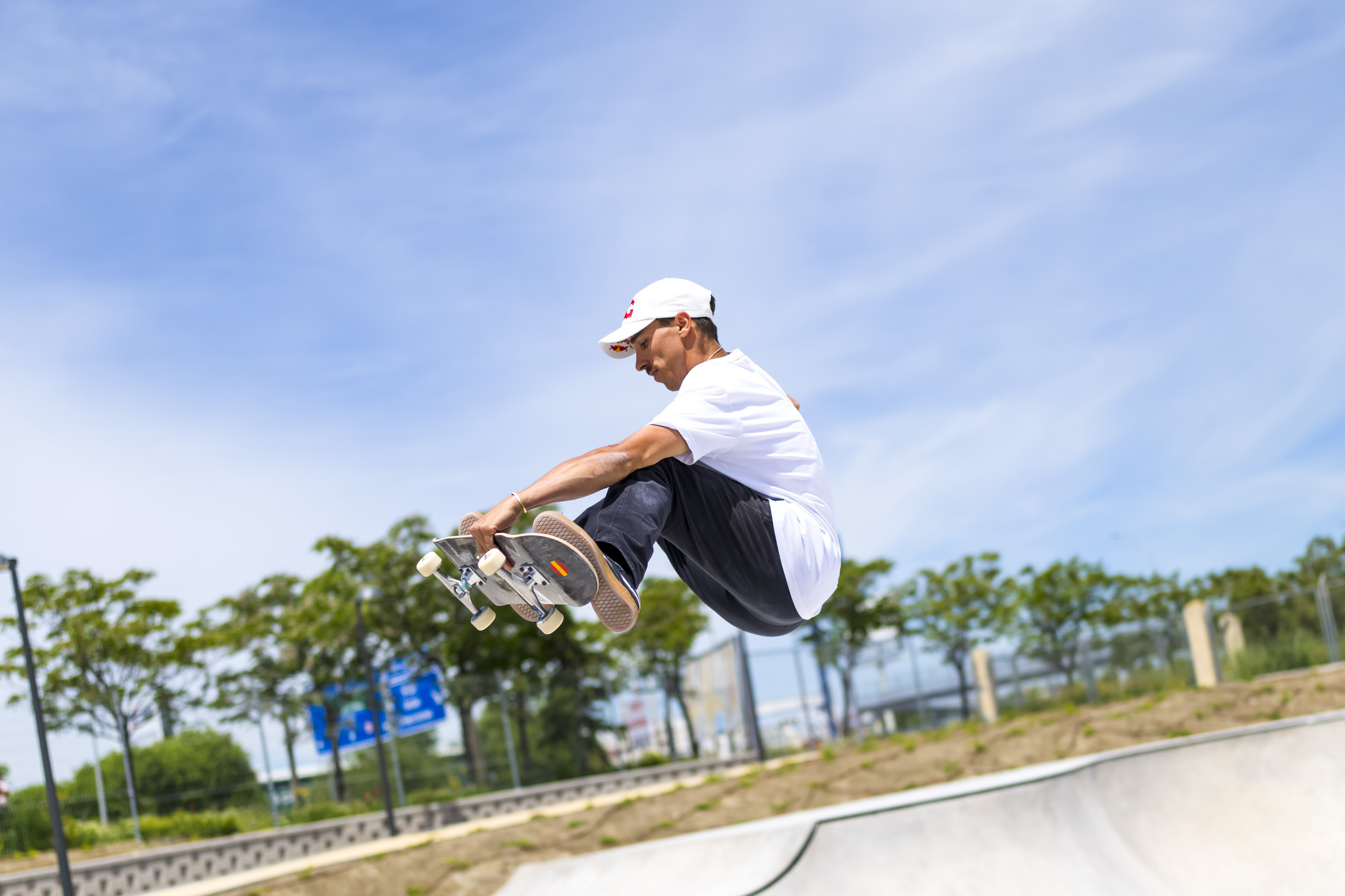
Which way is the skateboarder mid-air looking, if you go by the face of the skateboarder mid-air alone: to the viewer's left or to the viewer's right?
to the viewer's left

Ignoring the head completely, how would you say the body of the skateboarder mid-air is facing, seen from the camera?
to the viewer's left

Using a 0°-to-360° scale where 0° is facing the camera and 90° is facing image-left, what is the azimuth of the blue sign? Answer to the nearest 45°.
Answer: approximately 0°

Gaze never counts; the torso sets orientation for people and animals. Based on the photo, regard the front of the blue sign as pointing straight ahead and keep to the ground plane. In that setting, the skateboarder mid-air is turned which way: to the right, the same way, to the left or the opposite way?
to the right

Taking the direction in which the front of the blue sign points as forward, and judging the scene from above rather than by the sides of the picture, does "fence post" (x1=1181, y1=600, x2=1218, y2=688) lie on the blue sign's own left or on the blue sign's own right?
on the blue sign's own left

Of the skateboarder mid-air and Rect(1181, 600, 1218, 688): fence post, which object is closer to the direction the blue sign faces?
the skateboarder mid-air

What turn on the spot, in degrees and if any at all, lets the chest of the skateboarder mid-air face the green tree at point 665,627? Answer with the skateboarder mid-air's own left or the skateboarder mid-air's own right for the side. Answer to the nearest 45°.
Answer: approximately 90° to the skateboarder mid-air's own right

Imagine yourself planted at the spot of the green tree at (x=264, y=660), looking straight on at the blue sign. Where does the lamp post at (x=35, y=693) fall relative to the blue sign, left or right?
right

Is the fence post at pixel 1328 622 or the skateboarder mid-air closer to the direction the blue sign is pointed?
the skateboarder mid-air

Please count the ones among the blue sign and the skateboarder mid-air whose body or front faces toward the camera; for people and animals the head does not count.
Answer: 1
